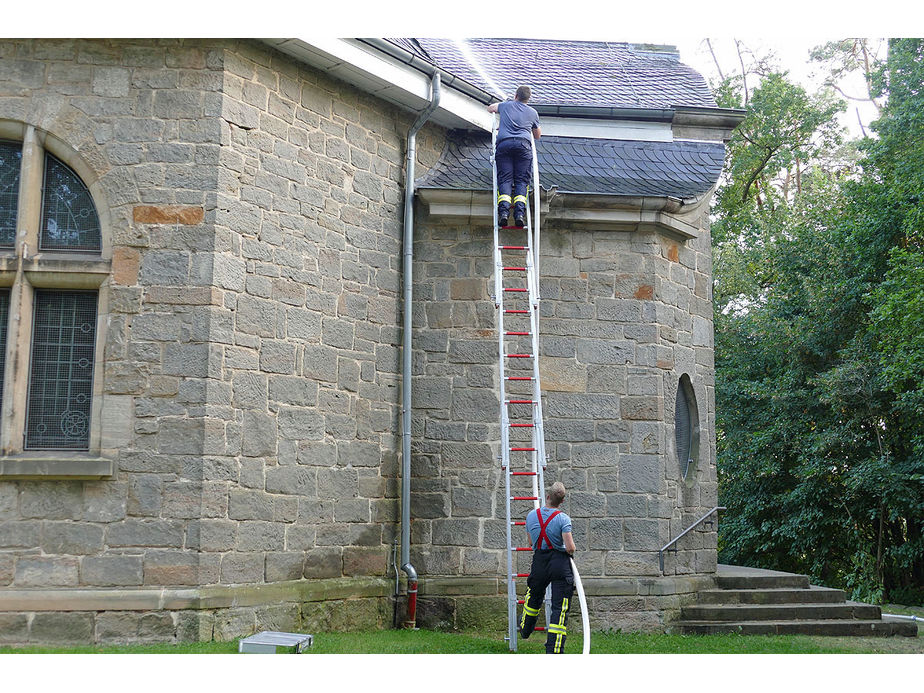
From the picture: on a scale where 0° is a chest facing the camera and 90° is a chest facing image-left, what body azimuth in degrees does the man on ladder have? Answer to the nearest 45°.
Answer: approximately 180°
